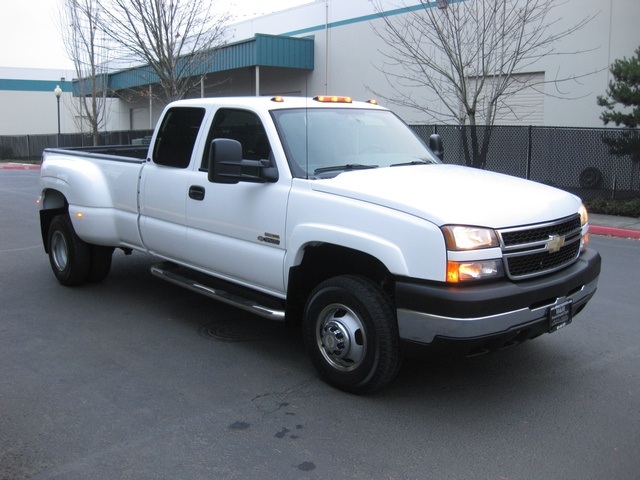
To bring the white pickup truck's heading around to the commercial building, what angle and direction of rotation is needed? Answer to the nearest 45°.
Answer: approximately 135° to its left

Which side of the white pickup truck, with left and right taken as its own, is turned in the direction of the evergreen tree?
left

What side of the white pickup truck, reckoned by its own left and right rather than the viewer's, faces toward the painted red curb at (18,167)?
back

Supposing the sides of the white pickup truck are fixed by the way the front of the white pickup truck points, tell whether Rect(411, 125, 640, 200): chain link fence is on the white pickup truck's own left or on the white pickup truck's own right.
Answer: on the white pickup truck's own left

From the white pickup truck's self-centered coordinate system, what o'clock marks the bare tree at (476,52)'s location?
The bare tree is roughly at 8 o'clock from the white pickup truck.

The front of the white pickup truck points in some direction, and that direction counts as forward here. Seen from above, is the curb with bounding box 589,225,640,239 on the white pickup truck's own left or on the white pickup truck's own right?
on the white pickup truck's own left
